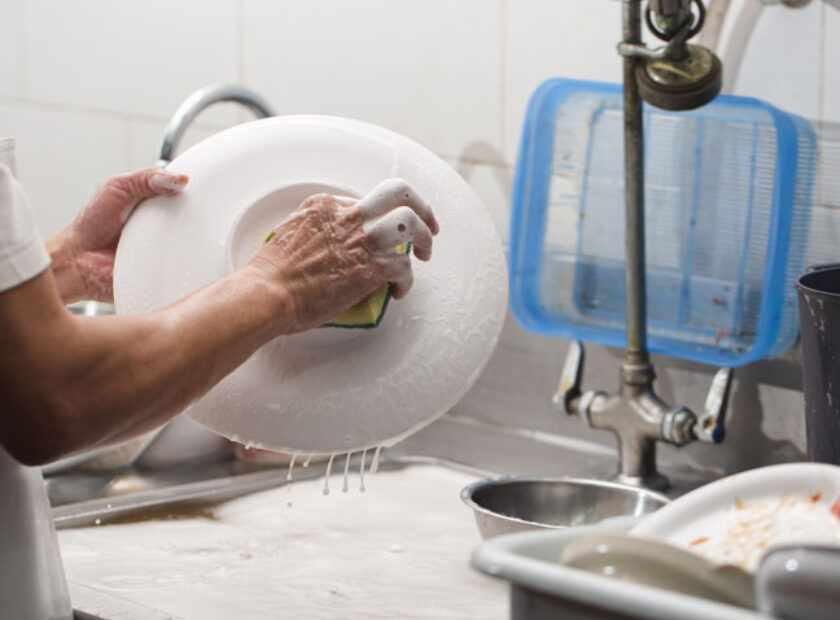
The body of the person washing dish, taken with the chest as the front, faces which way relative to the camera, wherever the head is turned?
to the viewer's right

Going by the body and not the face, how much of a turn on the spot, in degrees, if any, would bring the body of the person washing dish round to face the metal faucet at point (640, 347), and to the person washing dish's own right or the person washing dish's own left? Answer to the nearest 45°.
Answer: approximately 45° to the person washing dish's own left

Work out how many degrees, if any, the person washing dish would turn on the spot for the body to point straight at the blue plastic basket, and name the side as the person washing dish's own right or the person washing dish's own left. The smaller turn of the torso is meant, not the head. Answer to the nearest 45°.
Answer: approximately 45° to the person washing dish's own left
